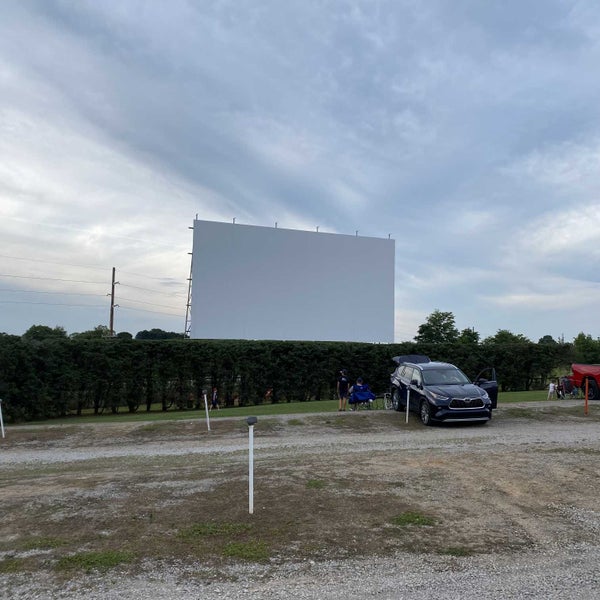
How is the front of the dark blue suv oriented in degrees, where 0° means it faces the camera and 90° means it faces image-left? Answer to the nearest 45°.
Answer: approximately 315°

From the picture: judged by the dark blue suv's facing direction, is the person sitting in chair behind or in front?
behind

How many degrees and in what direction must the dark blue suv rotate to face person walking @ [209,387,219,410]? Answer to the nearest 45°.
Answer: approximately 180°

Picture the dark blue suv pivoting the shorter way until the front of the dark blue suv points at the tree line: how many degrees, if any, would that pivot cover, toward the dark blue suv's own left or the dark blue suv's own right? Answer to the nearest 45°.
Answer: approximately 180°
